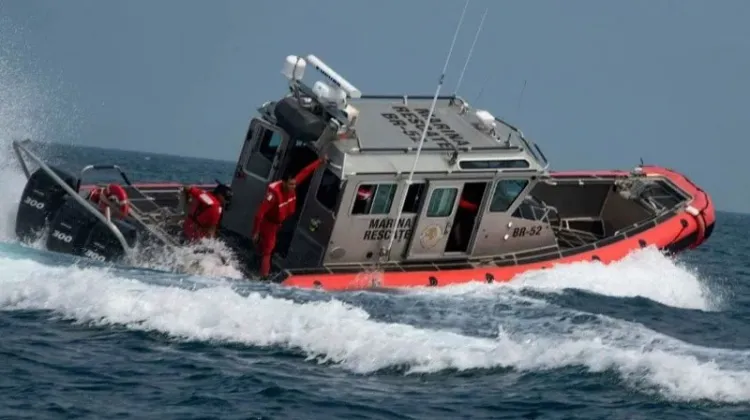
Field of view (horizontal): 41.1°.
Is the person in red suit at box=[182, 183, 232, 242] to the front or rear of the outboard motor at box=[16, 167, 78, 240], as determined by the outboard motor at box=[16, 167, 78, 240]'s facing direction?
to the front

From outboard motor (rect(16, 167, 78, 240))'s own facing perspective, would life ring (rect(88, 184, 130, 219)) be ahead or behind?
ahead

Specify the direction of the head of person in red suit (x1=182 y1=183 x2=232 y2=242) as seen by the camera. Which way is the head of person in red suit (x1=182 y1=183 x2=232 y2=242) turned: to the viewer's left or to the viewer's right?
to the viewer's right

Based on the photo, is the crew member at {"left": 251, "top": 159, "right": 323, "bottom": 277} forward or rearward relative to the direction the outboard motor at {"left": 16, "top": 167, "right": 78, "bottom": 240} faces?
forward

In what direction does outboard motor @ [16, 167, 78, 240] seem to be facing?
to the viewer's right
